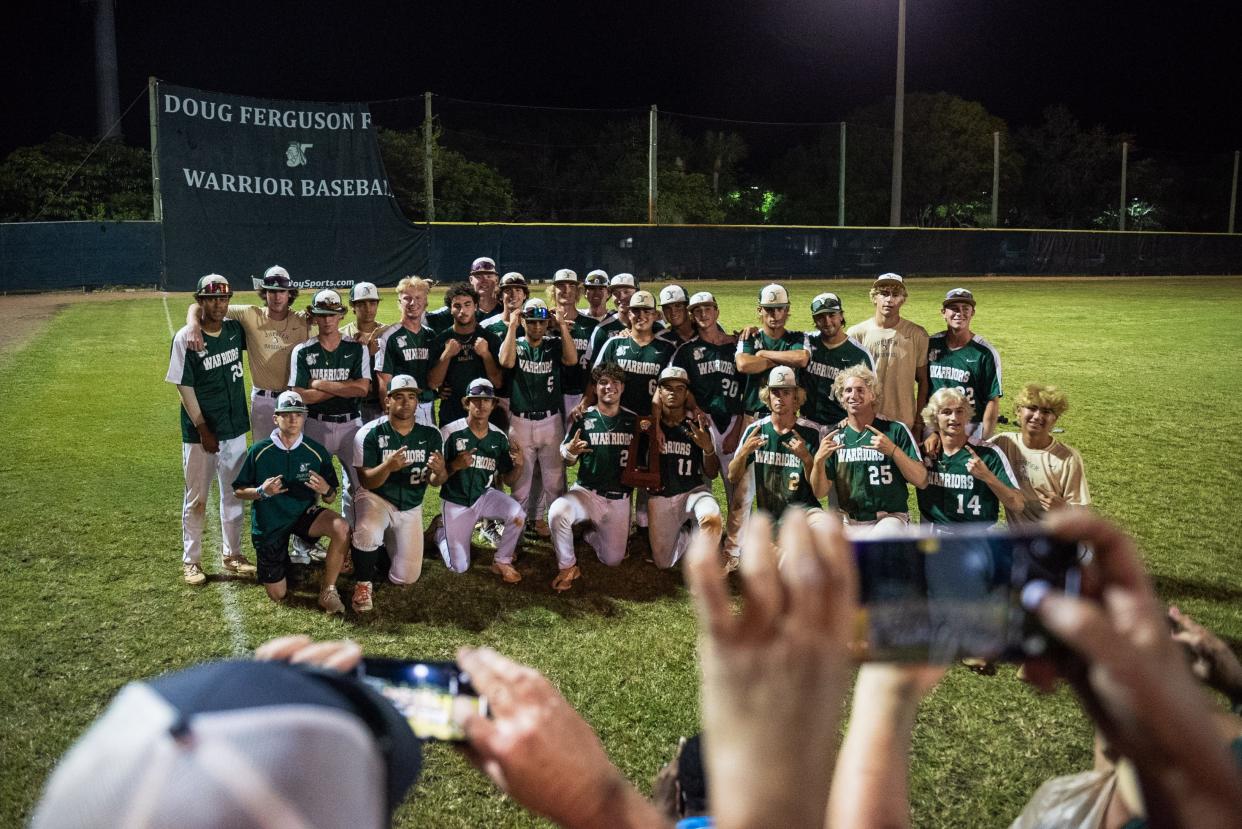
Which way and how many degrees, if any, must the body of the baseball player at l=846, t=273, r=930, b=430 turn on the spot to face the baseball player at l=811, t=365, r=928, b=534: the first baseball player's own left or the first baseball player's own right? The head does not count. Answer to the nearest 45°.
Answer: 0° — they already face them

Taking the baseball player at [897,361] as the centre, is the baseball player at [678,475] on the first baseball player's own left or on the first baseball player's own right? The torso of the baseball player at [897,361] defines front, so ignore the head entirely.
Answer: on the first baseball player's own right

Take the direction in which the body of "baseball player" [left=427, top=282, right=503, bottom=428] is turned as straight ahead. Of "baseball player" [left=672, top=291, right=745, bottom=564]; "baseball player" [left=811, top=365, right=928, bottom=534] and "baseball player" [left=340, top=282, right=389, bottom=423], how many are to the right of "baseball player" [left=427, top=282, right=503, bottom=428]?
1

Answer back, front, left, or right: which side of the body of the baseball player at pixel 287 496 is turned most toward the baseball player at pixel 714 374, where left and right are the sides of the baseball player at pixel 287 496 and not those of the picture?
left

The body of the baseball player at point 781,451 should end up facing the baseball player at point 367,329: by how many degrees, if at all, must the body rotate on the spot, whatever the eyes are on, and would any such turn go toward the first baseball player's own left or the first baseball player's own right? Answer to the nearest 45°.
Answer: approximately 90° to the first baseball player's own right

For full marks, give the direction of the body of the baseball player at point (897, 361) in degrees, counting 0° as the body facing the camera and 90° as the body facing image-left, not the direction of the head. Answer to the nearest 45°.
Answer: approximately 0°
